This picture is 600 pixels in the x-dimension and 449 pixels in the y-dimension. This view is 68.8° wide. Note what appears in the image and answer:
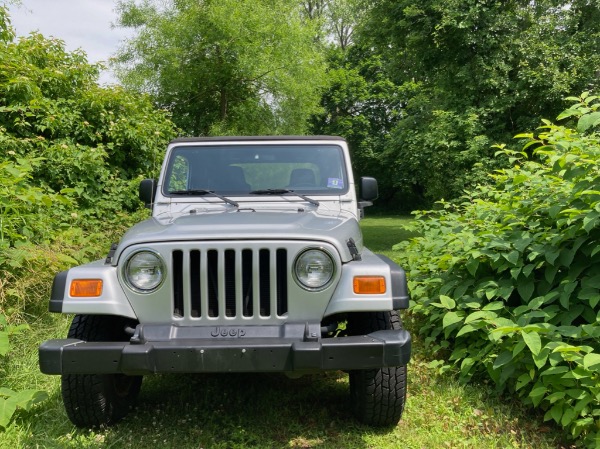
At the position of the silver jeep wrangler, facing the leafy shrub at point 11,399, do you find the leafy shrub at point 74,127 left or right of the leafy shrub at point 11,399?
right

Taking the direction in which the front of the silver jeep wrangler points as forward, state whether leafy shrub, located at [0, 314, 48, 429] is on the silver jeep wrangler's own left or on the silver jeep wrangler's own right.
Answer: on the silver jeep wrangler's own right

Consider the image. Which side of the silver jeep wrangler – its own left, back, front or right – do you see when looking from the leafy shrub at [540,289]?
left

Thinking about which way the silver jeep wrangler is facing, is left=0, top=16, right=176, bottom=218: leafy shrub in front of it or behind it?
behind

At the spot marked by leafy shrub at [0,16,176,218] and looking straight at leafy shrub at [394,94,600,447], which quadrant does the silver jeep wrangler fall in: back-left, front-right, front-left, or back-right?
front-right

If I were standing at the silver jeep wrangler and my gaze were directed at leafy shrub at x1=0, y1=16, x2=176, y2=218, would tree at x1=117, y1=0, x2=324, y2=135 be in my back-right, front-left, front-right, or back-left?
front-right

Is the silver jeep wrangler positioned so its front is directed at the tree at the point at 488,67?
no

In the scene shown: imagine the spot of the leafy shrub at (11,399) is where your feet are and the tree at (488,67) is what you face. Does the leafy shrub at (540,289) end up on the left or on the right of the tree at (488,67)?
right

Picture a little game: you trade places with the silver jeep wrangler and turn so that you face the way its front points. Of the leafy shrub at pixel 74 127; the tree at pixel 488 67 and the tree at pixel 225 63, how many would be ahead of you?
0

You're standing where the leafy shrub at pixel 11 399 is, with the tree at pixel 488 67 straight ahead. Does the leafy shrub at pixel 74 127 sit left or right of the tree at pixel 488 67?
left

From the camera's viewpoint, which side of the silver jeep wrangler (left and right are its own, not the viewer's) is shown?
front

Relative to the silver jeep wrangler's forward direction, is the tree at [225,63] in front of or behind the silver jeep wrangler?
behind

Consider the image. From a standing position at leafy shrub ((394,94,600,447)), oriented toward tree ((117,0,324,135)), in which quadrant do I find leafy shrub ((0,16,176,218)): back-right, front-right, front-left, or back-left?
front-left

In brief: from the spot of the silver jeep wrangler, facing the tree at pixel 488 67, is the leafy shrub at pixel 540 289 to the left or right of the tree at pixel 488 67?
right

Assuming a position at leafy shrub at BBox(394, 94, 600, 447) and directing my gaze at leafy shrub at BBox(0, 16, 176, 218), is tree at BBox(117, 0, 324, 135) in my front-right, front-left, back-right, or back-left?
front-right
